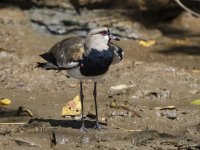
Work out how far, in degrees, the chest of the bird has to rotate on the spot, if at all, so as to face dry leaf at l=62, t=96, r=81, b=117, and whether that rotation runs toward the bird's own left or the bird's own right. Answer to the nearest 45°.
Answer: approximately 135° to the bird's own left

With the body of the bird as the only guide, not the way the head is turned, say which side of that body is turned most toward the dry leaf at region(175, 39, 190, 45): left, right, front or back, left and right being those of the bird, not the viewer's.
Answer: left

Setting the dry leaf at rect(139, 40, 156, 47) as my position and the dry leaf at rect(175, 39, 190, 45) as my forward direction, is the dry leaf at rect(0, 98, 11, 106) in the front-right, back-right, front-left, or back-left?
back-right

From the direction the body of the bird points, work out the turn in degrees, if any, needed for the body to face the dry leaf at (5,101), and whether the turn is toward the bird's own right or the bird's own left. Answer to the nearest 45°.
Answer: approximately 180°

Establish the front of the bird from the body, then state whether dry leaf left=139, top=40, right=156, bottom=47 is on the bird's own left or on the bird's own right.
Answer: on the bird's own left

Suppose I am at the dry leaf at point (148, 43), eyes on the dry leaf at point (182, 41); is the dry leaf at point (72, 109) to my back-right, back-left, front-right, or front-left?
back-right

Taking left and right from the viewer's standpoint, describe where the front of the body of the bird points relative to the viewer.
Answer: facing the viewer and to the right of the viewer
